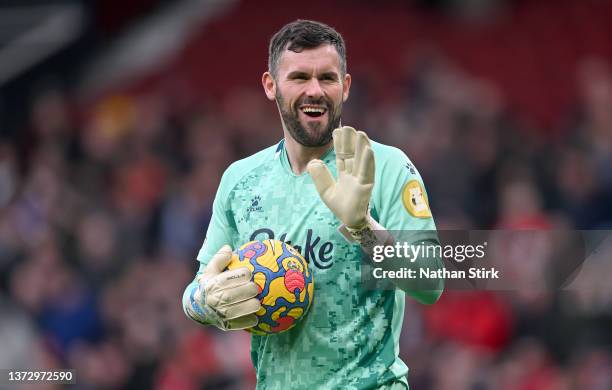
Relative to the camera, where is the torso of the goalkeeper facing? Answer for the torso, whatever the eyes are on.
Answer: toward the camera
